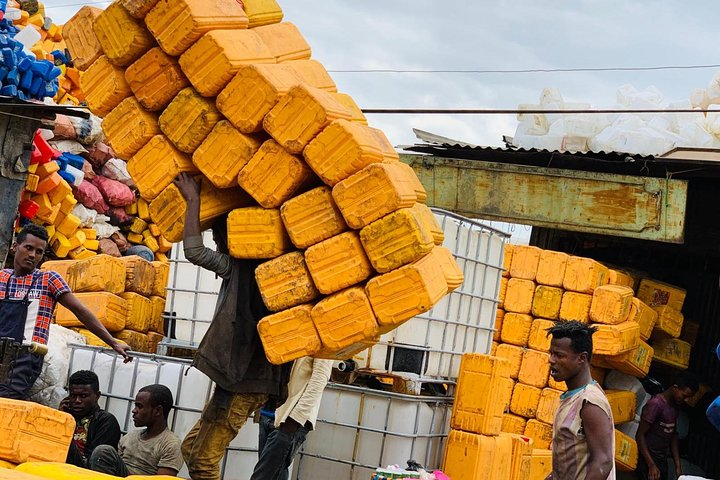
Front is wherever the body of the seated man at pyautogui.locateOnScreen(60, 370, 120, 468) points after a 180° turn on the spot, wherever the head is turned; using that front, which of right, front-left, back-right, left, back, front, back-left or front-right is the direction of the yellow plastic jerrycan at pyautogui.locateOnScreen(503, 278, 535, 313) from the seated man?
front

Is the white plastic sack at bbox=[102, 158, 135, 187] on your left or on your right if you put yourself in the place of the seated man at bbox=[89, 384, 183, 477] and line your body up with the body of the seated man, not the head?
on your right

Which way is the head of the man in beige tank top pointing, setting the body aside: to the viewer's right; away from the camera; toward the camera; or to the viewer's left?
to the viewer's left

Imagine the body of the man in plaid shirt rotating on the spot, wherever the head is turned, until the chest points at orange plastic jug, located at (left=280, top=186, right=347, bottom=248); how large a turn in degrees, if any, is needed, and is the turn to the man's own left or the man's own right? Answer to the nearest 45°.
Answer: approximately 45° to the man's own left

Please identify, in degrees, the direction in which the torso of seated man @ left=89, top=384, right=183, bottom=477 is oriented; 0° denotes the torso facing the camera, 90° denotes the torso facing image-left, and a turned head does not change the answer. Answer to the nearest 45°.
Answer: approximately 45°

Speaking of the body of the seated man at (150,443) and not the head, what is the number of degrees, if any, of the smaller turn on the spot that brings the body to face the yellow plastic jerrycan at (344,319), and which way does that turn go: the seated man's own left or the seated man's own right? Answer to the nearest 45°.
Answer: approximately 90° to the seated man's own left

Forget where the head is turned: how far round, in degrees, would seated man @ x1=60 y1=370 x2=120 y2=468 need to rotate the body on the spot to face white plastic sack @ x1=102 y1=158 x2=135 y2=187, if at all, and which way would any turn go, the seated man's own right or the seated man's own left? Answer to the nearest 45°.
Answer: approximately 135° to the seated man's own right

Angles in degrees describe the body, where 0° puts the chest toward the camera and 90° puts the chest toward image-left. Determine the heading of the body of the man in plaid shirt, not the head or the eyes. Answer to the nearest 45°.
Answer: approximately 0°

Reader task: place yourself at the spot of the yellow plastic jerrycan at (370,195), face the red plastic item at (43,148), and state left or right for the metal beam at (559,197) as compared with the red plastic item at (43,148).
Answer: right

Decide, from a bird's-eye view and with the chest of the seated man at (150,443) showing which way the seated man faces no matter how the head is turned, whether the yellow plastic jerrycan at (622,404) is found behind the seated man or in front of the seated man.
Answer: behind

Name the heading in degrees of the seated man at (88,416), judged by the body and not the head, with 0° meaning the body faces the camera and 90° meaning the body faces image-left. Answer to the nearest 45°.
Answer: approximately 45°
